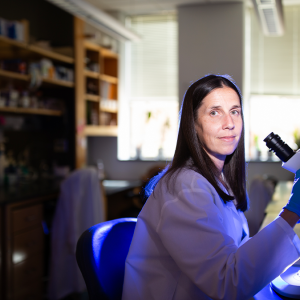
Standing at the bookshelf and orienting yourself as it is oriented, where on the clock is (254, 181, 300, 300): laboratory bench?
The laboratory bench is roughly at 1 o'clock from the bookshelf.

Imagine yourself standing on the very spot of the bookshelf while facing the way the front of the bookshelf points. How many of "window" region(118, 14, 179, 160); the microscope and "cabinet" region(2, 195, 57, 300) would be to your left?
1

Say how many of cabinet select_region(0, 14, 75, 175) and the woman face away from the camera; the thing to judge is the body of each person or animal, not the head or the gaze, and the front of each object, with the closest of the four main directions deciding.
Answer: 0

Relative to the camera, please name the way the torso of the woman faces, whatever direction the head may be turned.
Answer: to the viewer's right

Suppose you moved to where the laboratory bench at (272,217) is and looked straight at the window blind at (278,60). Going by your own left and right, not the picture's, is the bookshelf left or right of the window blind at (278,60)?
left

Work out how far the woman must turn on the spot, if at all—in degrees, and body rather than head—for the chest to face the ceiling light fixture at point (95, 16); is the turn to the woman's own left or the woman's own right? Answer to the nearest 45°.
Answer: approximately 135° to the woman's own left

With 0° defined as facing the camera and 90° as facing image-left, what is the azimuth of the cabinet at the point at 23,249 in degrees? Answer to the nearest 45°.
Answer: approximately 315°

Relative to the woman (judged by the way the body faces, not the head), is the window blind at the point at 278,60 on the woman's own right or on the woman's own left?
on the woman's own left

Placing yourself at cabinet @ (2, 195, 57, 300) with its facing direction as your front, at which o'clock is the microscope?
The microscope is roughly at 1 o'clock from the cabinet.

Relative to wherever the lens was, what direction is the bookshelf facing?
facing the viewer and to the right of the viewer
